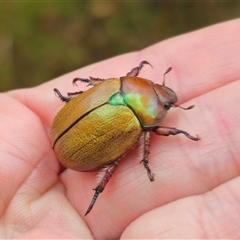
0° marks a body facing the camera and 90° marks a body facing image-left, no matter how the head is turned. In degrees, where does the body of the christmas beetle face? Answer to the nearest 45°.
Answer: approximately 225°
